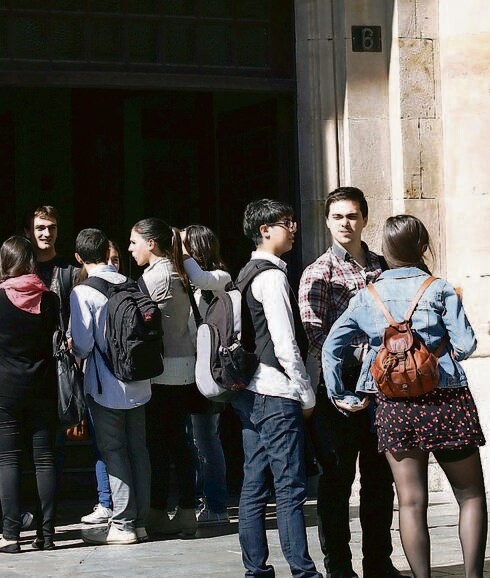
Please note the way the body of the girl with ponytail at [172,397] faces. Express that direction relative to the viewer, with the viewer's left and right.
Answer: facing to the left of the viewer

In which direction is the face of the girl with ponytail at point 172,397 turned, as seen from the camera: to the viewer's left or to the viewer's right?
to the viewer's left

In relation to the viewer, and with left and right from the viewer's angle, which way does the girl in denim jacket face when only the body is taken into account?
facing away from the viewer

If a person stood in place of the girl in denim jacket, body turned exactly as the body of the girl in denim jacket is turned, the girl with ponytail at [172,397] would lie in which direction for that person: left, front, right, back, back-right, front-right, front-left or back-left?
front-left

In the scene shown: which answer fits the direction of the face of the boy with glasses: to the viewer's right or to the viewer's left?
to the viewer's right

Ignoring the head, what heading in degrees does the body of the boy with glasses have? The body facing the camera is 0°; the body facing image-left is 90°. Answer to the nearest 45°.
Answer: approximately 270°

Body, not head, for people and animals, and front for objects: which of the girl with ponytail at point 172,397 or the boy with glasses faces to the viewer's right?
the boy with glasses

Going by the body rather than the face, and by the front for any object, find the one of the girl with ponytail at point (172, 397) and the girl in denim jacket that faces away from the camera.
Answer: the girl in denim jacket

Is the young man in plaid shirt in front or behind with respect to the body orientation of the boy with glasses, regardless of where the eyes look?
in front
